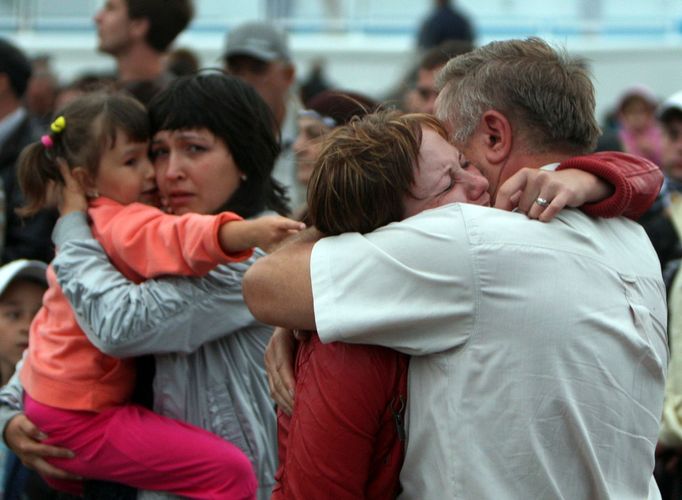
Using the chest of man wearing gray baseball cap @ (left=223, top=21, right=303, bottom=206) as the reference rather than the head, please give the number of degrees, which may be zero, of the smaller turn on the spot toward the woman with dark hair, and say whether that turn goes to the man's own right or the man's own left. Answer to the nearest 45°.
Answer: approximately 45° to the man's own left

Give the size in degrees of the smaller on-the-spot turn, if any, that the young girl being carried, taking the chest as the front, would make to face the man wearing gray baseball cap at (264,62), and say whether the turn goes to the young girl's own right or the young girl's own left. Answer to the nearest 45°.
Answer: approximately 90° to the young girl's own left

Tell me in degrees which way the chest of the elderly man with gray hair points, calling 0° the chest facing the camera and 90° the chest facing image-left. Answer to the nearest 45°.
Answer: approximately 135°

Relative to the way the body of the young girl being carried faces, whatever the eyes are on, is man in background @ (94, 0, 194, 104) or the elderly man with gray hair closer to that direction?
the elderly man with gray hair

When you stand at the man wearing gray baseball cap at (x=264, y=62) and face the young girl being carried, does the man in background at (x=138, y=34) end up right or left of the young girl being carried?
right

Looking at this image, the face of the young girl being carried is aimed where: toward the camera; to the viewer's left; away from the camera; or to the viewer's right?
to the viewer's right

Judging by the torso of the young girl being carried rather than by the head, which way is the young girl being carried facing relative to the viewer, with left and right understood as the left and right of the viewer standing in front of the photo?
facing to the right of the viewer

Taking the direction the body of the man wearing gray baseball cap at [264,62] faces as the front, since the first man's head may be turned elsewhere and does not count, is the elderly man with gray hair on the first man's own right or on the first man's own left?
on the first man's own left

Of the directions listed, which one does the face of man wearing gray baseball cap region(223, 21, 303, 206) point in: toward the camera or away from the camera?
toward the camera

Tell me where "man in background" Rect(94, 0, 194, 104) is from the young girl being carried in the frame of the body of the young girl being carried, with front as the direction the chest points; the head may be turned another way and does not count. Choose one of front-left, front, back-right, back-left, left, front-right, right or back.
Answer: left
